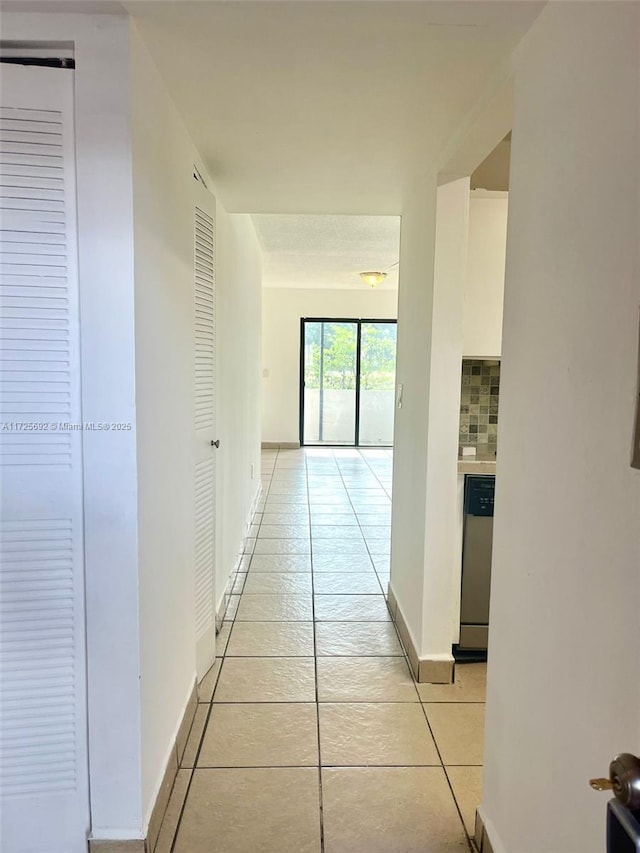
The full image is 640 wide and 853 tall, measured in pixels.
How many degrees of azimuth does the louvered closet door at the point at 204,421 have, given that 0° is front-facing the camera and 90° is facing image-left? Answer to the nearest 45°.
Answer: approximately 270°

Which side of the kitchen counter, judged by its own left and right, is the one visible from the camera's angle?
front

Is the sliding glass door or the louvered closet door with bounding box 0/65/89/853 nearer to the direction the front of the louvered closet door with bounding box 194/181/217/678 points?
the sliding glass door

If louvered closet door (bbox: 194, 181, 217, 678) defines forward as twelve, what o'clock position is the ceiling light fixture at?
The ceiling light fixture is roughly at 10 o'clock from the louvered closet door.

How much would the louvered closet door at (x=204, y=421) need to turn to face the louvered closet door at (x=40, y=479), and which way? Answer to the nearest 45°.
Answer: approximately 135° to its right

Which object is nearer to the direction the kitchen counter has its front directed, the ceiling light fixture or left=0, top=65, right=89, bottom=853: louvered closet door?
the louvered closet door

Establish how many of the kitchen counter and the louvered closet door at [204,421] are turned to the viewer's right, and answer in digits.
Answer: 1

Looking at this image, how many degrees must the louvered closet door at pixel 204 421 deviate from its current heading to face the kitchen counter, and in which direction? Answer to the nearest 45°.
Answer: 0° — it already faces it

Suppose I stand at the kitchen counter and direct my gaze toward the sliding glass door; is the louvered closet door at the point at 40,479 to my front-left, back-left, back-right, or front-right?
back-left
